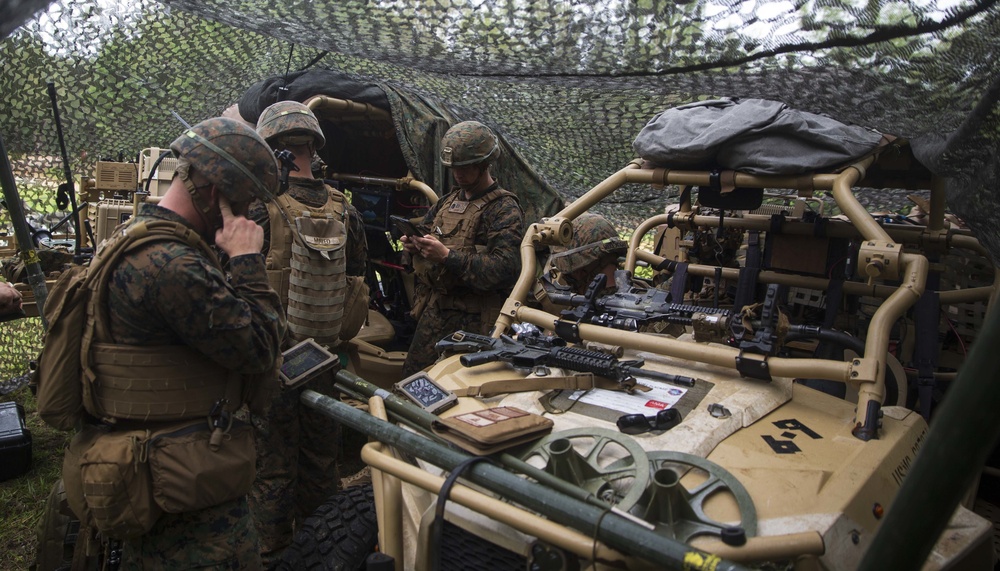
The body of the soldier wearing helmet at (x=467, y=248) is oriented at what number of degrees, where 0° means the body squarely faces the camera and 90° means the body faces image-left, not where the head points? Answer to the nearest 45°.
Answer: approximately 45°

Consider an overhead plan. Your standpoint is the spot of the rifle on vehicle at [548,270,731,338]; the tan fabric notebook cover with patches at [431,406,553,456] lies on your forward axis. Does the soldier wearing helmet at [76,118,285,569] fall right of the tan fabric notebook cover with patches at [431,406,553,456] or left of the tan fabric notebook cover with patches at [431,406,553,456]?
right

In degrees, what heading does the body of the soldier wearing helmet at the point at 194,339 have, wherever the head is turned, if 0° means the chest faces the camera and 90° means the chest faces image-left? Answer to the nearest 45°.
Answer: approximately 270°

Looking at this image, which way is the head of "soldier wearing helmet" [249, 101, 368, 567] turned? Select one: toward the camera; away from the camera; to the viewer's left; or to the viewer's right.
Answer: away from the camera

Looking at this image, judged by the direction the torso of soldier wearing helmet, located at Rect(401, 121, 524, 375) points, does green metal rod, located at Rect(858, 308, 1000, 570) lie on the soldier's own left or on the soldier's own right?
on the soldier's own left

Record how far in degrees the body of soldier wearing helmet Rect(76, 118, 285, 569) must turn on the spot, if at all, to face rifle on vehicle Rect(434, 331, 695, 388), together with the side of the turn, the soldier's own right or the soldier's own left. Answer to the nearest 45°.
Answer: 0° — they already face it
